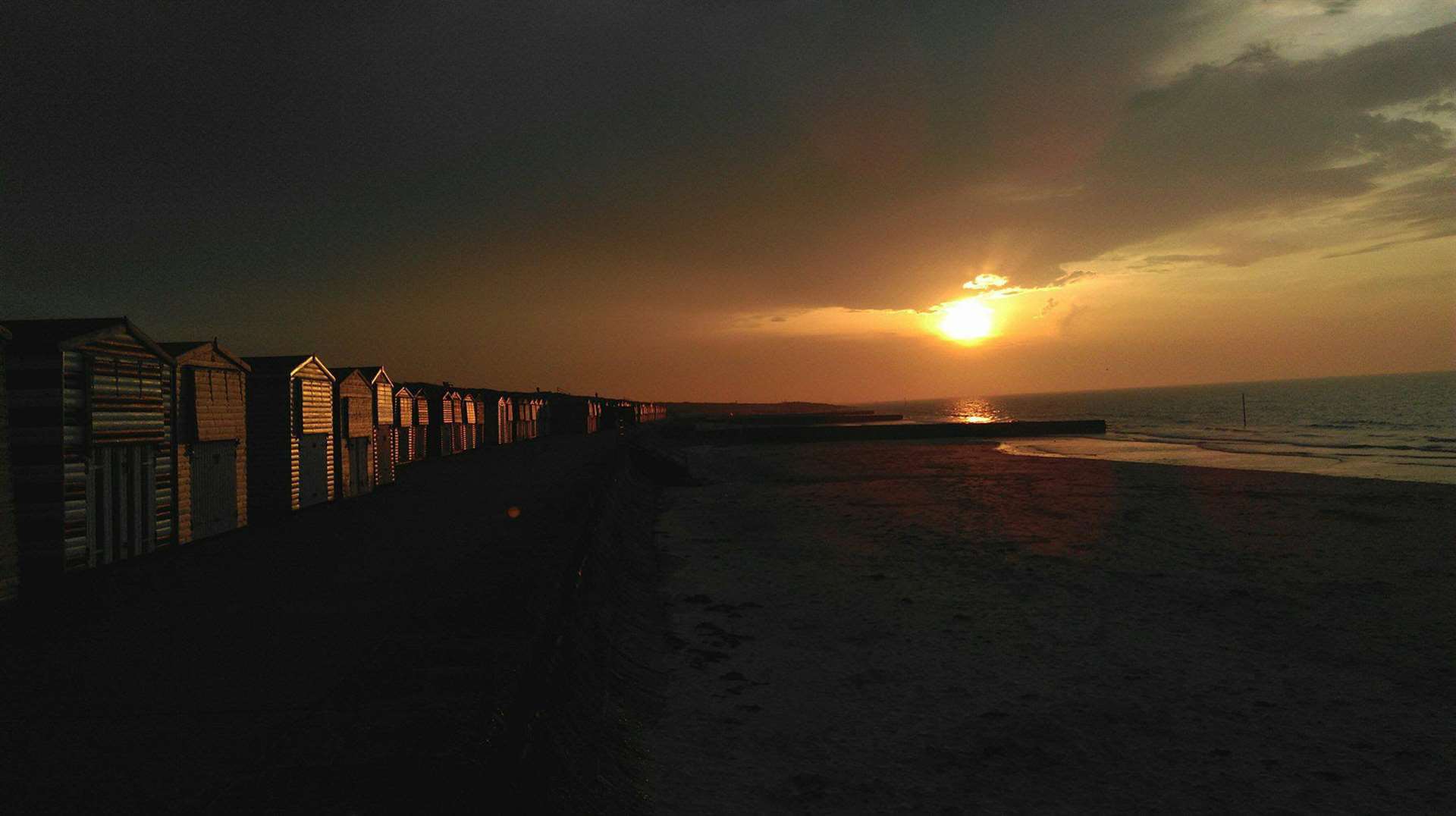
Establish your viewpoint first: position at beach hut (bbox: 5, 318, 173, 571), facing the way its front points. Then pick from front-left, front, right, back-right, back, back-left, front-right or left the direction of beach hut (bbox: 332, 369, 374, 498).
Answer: left

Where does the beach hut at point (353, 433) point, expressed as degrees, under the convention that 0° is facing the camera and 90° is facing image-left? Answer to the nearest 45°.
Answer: approximately 315°

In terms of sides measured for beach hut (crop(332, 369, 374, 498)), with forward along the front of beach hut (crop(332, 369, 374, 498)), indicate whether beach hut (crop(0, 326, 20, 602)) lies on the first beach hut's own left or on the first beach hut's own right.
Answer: on the first beach hut's own right

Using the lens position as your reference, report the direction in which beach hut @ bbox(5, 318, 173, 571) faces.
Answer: facing the viewer and to the right of the viewer

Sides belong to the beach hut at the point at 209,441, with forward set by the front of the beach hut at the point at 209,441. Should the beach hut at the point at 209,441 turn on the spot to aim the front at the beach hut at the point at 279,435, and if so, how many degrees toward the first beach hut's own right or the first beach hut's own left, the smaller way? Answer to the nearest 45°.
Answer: approximately 90° to the first beach hut's own left

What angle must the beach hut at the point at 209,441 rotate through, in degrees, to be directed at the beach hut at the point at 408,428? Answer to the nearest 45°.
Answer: approximately 90° to its left

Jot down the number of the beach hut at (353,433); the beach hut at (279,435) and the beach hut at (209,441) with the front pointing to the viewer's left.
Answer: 0

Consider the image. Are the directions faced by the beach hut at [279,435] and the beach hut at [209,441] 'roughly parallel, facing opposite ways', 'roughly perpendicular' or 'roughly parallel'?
roughly parallel

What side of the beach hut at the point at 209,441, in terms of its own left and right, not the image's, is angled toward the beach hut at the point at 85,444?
right

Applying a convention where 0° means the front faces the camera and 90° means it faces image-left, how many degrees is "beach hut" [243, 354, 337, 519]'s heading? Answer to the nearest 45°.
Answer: approximately 315°

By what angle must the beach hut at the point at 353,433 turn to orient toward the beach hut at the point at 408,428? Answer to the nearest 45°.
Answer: approximately 135° to its left

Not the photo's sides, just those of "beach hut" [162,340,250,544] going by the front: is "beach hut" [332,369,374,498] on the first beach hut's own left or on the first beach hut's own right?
on the first beach hut's own left

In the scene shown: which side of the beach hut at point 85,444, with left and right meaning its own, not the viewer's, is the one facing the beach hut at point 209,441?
left

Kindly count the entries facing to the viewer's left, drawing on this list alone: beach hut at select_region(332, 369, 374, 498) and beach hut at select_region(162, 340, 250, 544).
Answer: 0

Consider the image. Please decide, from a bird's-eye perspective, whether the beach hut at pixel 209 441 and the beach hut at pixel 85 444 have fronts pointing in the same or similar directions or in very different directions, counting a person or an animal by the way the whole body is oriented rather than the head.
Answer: same or similar directions

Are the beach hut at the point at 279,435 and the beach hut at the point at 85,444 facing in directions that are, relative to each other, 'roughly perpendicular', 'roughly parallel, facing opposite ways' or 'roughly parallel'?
roughly parallel
